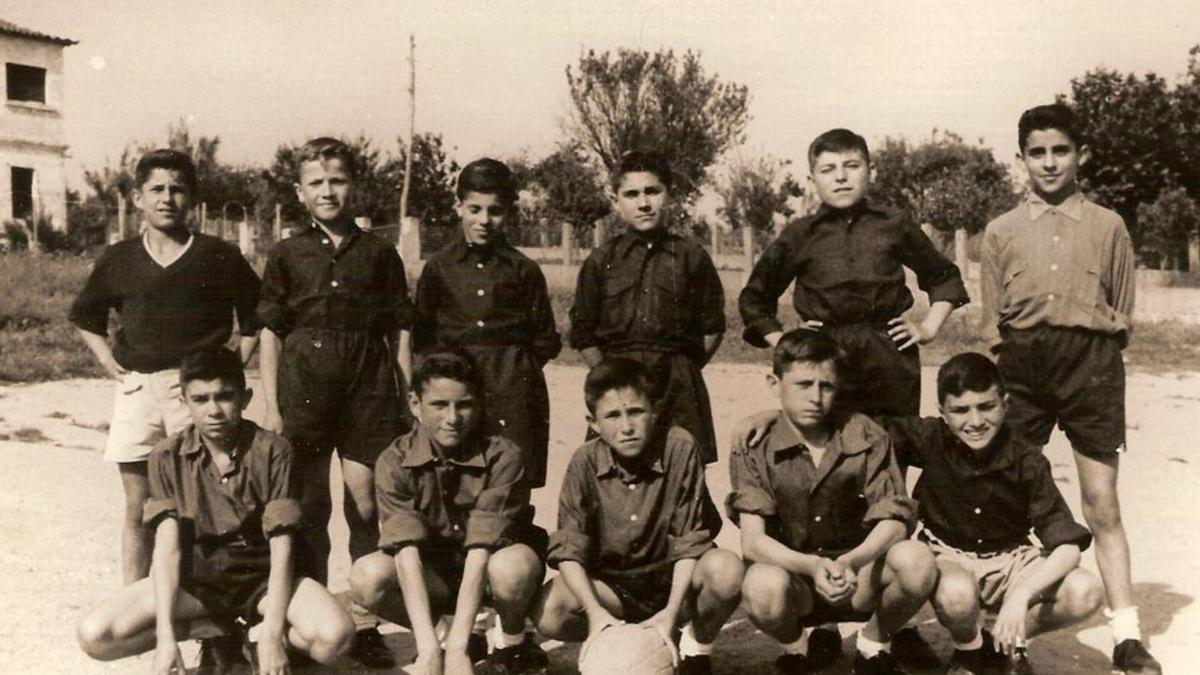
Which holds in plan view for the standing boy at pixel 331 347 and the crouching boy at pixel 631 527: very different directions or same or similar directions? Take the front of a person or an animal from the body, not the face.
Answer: same or similar directions

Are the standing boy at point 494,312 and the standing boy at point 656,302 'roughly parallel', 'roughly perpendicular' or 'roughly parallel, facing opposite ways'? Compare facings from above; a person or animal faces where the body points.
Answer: roughly parallel

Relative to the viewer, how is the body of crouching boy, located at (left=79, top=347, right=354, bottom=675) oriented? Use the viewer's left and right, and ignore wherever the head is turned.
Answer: facing the viewer

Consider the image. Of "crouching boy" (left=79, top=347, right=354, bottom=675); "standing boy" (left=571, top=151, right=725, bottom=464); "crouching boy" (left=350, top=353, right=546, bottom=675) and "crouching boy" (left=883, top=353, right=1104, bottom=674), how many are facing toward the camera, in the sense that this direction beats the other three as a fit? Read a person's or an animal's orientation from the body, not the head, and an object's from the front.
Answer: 4

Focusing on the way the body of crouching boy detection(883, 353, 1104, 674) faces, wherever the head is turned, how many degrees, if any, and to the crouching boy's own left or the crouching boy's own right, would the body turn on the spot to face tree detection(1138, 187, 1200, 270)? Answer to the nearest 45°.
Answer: approximately 180°

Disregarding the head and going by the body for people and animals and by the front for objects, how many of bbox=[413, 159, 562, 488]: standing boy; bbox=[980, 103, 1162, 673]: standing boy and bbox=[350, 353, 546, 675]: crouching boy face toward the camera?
3

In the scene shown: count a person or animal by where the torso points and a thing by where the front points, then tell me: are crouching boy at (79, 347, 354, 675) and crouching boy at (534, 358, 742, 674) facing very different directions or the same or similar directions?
same or similar directions

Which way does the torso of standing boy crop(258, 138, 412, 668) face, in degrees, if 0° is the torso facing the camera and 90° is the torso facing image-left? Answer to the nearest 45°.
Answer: approximately 0°

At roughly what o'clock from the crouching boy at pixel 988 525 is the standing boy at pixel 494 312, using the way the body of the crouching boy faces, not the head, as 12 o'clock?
The standing boy is roughly at 3 o'clock from the crouching boy.

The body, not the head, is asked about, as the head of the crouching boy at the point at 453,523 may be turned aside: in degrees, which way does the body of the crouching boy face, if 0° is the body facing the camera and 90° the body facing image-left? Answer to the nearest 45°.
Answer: approximately 0°

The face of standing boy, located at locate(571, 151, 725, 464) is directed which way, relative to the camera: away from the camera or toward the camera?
toward the camera

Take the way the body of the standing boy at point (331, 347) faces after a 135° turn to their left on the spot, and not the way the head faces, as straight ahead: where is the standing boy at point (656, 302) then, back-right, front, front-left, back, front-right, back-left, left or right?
front-right

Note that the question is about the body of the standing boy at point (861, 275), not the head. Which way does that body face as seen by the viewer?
toward the camera

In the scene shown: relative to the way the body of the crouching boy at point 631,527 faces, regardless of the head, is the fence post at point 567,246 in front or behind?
behind

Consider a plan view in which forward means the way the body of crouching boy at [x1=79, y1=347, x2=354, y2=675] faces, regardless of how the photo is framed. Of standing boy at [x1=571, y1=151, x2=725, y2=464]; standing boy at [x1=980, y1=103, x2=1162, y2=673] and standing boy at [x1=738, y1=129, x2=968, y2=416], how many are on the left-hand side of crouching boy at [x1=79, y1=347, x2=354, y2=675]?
3

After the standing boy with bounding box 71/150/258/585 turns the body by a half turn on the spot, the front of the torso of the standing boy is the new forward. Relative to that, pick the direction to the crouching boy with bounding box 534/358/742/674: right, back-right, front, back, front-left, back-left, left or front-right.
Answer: back-right

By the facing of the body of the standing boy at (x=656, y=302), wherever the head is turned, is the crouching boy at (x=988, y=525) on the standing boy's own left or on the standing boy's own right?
on the standing boy's own left
